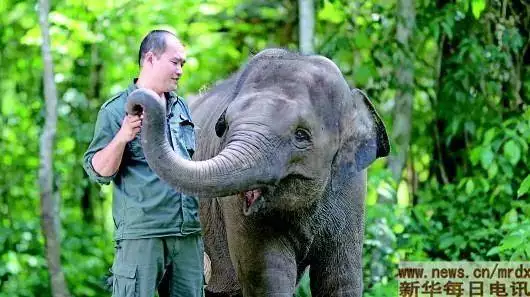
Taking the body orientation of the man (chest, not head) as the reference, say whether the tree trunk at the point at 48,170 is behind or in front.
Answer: behind

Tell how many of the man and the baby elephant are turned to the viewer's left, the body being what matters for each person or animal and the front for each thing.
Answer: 0

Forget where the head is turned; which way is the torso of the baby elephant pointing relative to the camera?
toward the camera

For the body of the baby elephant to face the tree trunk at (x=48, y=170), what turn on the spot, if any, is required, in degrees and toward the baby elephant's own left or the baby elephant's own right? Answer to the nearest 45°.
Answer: approximately 135° to the baby elephant's own right

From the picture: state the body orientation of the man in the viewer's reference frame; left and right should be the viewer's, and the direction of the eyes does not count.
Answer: facing the viewer and to the right of the viewer

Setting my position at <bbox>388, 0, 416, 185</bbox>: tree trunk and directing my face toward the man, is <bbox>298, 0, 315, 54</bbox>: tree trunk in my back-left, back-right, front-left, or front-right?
front-right
